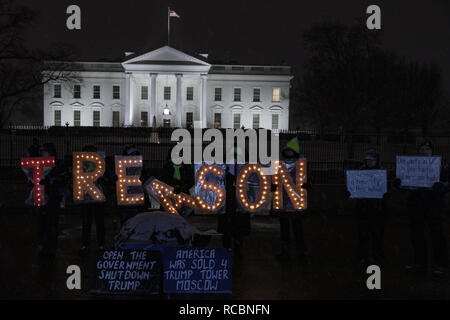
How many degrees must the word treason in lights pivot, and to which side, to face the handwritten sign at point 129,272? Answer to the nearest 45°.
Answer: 0° — it already faces it

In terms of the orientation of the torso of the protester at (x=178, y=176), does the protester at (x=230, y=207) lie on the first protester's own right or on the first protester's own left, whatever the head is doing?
on the first protester's own left

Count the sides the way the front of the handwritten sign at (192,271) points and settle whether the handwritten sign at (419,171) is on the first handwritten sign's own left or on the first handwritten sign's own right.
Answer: on the first handwritten sign's own left

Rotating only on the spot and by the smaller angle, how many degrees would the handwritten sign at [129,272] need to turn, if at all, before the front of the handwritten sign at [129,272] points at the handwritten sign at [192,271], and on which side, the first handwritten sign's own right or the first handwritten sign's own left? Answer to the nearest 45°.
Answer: approximately 90° to the first handwritten sign's own left

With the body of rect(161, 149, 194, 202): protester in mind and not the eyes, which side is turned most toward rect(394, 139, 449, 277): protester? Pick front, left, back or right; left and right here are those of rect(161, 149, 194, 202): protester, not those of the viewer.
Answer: left

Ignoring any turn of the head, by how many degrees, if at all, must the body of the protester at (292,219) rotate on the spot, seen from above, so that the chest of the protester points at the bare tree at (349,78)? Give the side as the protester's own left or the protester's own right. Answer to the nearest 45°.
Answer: approximately 180°

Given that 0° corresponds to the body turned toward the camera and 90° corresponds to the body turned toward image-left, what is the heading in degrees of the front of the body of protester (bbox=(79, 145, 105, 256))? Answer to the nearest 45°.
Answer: approximately 0°

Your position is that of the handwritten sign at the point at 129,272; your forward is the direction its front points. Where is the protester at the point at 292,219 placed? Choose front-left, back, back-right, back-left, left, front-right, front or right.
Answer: back-left
